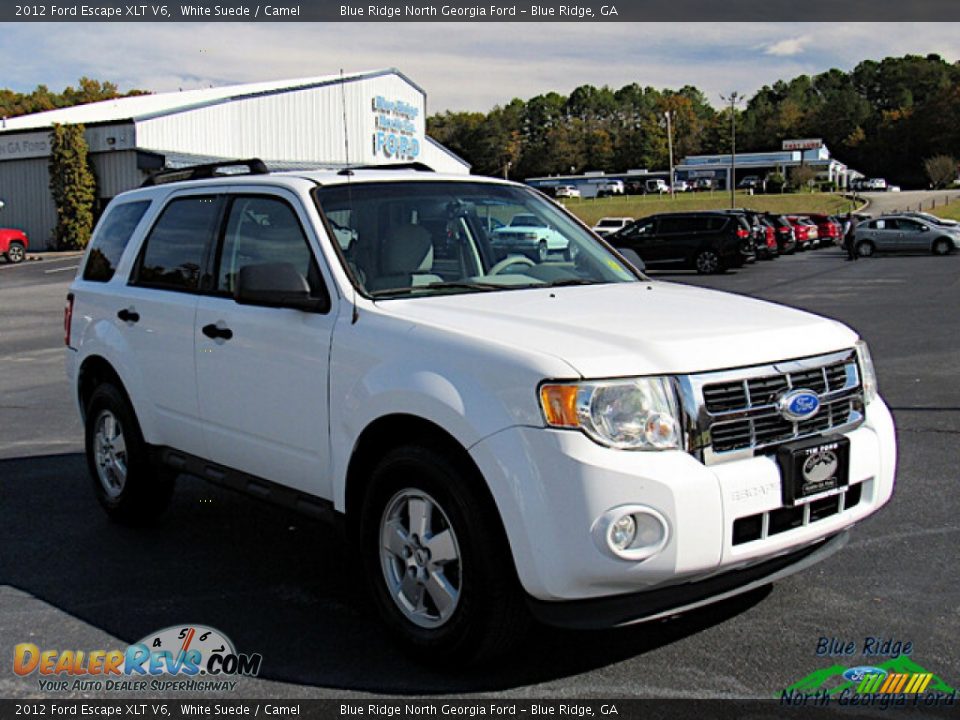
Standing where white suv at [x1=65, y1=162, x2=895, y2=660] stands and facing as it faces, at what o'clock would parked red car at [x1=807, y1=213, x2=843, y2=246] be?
The parked red car is roughly at 8 o'clock from the white suv.

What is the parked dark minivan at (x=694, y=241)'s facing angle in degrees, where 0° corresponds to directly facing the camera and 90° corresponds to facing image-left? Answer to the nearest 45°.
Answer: approximately 135°

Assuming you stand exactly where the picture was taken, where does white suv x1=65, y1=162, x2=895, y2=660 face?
facing the viewer and to the right of the viewer

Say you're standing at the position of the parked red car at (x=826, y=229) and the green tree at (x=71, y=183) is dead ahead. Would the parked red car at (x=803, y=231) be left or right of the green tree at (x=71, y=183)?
left

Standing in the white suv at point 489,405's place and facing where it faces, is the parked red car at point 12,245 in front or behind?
behind
